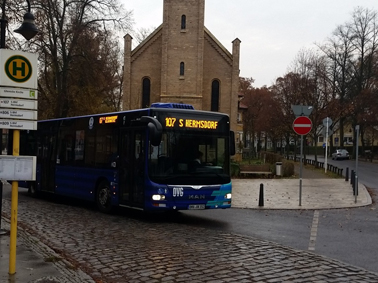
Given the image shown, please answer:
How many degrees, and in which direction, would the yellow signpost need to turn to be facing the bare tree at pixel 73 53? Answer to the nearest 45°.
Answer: approximately 180°

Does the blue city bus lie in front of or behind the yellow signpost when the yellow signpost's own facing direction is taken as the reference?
behind

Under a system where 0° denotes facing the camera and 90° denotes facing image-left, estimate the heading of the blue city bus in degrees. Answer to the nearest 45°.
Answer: approximately 315°

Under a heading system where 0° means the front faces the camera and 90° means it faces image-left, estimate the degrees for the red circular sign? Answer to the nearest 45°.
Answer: approximately 0°

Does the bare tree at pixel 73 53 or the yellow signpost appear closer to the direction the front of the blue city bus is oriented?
the yellow signpost

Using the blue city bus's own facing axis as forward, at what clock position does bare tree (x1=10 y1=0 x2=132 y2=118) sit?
The bare tree is roughly at 7 o'clock from the blue city bus.

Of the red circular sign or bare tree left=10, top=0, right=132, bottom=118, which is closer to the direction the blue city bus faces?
the red circular sign

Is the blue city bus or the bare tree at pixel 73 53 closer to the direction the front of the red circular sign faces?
the blue city bus

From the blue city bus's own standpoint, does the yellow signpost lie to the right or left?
on its right

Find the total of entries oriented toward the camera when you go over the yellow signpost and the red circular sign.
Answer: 2

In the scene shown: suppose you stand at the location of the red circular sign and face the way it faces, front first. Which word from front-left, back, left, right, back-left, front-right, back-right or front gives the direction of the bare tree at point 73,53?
back-right
